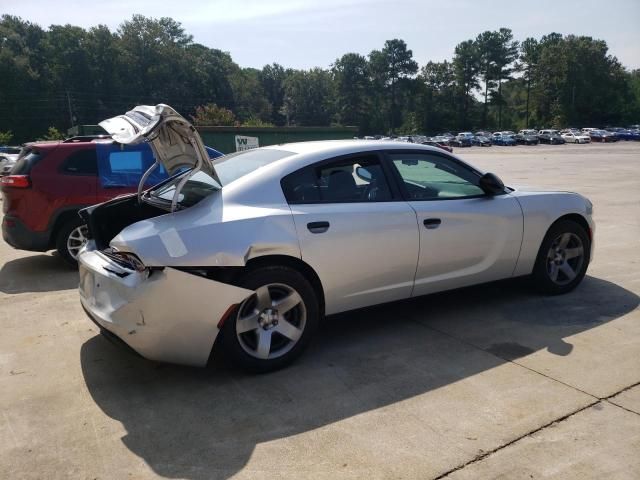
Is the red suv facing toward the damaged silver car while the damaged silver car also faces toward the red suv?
no

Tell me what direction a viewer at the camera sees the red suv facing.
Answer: facing away from the viewer and to the right of the viewer

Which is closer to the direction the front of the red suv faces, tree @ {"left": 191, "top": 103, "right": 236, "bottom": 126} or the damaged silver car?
the tree

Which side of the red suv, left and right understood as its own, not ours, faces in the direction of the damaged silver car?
right

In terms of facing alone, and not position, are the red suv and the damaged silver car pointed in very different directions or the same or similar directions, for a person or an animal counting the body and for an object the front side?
same or similar directions

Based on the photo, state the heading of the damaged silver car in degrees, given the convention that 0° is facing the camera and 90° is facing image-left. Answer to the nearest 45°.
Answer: approximately 225°

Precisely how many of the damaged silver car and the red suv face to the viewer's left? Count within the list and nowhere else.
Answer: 0

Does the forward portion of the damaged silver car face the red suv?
no

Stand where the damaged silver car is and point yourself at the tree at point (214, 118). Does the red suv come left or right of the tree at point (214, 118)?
left

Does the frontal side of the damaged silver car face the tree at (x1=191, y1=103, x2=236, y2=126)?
no

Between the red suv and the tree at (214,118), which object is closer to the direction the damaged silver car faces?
the tree
